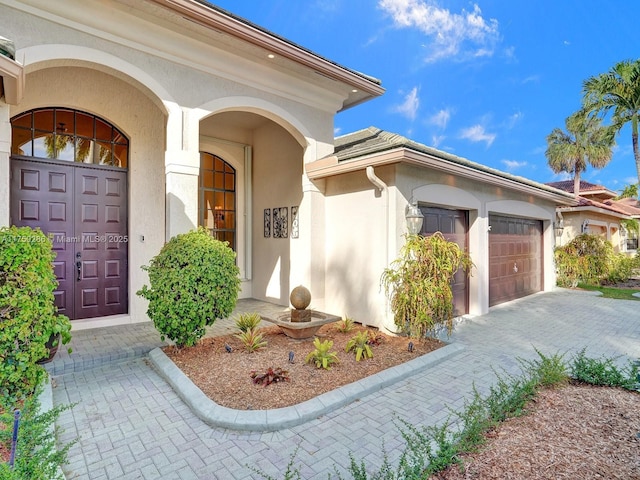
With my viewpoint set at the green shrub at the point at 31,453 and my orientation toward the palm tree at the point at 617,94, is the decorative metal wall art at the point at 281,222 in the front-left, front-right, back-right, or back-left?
front-left

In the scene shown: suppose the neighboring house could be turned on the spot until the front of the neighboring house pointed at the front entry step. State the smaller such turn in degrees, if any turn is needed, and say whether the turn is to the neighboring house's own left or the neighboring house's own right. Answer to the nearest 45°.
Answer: approximately 45° to the neighboring house's own right

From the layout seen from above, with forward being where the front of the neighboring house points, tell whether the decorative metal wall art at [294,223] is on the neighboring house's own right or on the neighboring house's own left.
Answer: on the neighboring house's own right

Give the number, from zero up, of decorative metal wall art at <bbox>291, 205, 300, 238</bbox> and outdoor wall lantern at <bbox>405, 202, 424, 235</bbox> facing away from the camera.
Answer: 0

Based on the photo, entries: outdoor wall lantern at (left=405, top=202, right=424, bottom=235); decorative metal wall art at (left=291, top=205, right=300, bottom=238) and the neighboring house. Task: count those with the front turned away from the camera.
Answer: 0

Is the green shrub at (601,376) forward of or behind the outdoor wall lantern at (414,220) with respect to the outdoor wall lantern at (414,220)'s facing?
forward

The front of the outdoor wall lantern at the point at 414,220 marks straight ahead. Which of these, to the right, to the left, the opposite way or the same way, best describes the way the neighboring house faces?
the same way

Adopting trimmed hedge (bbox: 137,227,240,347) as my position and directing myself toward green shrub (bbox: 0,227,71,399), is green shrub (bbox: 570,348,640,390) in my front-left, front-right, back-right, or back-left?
back-left

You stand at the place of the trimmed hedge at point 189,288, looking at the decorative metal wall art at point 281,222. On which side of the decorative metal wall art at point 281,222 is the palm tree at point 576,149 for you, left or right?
right

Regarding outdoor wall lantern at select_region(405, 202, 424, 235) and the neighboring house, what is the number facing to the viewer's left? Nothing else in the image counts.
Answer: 0

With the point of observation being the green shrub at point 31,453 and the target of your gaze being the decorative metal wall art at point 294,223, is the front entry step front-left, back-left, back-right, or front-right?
front-left
